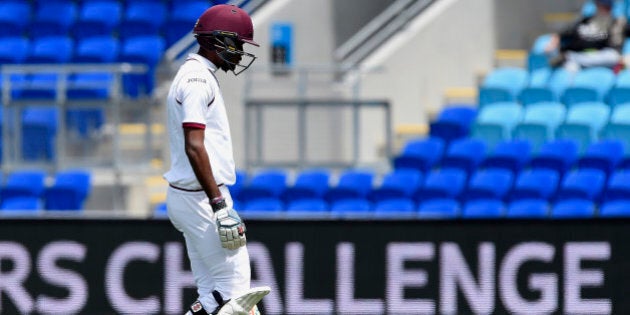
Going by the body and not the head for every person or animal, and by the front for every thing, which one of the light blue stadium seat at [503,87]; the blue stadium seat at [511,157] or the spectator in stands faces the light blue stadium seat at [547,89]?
the spectator in stands

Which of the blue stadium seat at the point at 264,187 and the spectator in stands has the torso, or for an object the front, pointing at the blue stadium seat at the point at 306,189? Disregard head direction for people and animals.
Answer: the spectator in stands

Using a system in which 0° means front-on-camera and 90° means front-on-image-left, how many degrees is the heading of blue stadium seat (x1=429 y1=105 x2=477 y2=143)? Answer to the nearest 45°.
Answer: approximately 45°

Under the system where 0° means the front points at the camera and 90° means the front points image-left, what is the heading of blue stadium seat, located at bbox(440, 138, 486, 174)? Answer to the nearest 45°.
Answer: approximately 45°

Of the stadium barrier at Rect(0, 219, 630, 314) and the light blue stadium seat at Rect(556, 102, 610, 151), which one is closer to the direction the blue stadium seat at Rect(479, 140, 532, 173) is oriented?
the stadium barrier

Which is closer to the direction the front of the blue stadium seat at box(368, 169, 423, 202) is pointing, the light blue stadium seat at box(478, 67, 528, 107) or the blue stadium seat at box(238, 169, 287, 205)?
the blue stadium seat

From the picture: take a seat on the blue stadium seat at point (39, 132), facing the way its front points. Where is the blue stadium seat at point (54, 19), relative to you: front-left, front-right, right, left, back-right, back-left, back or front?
back
